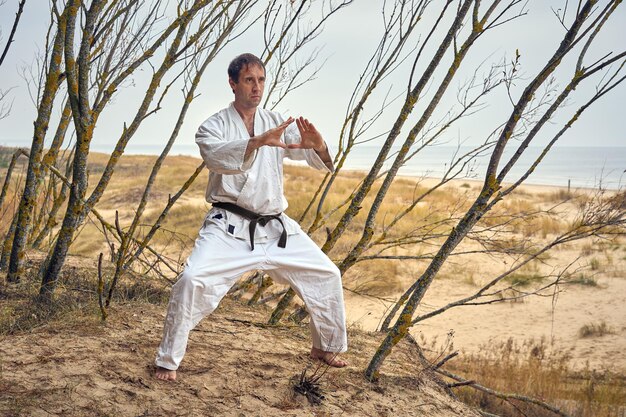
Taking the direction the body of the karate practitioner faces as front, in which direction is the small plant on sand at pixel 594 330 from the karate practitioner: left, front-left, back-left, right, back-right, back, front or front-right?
left

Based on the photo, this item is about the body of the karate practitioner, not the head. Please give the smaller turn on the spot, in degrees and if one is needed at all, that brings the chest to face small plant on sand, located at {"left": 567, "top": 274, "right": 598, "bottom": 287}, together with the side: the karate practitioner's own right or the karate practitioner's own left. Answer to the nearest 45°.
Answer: approximately 90° to the karate practitioner's own left
